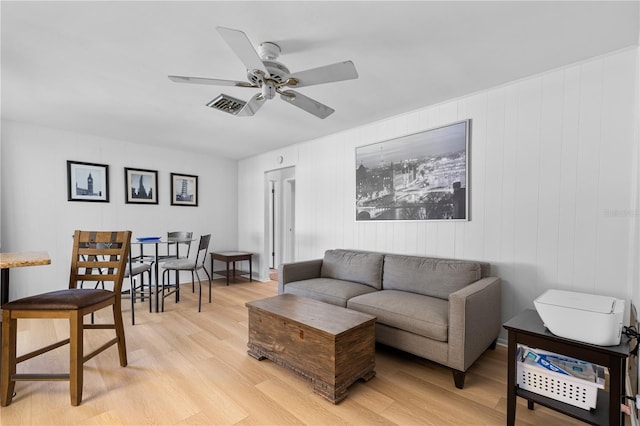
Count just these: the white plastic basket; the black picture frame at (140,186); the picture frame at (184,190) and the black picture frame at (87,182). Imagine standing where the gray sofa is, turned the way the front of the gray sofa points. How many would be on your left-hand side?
1

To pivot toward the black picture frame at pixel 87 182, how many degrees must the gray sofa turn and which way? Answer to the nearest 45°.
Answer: approximately 45° to its right

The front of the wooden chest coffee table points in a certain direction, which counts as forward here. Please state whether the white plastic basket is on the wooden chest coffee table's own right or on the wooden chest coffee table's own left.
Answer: on the wooden chest coffee table's own left

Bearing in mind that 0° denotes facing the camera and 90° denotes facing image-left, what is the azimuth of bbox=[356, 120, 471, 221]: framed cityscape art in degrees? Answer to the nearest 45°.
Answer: approximately 45°

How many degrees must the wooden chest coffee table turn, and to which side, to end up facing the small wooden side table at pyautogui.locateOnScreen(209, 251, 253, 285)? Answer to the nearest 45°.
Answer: approximately 90° to its right

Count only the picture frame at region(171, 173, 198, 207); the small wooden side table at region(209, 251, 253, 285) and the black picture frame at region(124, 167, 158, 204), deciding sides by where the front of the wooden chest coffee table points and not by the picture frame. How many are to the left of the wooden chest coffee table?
0

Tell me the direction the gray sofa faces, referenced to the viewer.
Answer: facing the viewer and to the left of the viewer

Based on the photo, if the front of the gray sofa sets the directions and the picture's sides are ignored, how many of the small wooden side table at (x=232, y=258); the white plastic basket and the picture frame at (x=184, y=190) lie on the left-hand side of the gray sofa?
1

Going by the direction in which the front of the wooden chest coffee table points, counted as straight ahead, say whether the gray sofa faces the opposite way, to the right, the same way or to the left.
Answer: the same way

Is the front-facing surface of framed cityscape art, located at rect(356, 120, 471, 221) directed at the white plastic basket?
no

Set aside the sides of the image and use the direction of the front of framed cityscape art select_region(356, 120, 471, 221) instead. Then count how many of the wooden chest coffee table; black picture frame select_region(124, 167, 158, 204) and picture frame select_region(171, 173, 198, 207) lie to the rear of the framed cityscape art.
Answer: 0

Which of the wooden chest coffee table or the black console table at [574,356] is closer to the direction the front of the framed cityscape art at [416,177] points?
the wooden chest coffee table

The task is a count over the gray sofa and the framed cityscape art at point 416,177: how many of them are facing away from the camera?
0

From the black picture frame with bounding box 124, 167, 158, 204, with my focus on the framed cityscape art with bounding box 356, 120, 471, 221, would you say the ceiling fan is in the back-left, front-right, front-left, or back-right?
front-right

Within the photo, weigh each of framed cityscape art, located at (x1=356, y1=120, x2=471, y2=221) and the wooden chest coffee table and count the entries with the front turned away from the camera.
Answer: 0

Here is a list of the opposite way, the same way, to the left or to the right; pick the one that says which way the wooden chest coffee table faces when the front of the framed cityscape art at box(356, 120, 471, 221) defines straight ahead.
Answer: the same way

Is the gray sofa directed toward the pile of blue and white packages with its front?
no

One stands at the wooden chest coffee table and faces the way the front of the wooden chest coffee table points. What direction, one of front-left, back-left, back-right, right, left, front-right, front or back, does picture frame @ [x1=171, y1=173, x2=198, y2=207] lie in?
right
